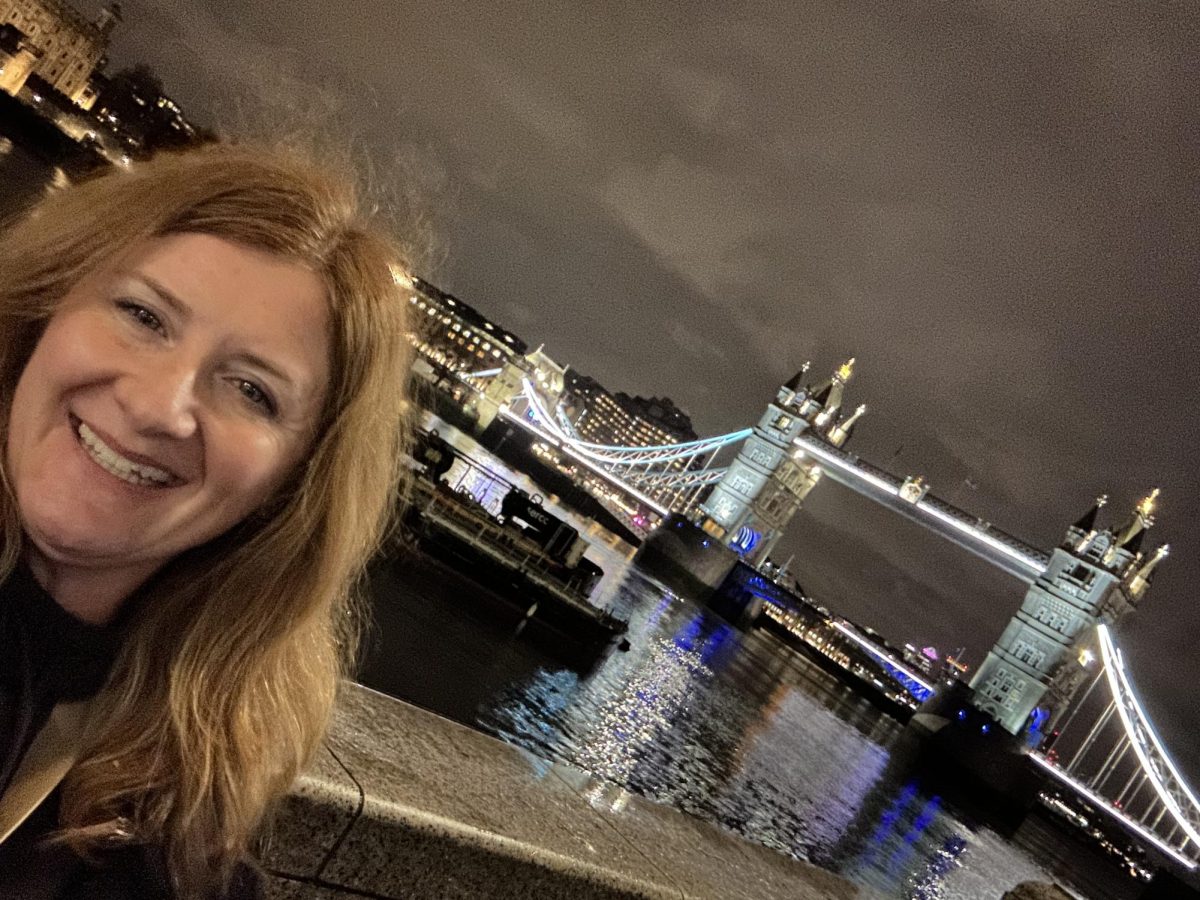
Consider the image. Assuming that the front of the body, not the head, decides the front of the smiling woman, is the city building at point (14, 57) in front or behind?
behind

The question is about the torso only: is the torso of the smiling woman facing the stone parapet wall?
no

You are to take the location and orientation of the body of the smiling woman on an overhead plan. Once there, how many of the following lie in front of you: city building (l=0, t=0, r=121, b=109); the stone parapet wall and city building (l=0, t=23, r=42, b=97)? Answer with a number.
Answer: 0

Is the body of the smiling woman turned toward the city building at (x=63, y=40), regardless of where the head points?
no

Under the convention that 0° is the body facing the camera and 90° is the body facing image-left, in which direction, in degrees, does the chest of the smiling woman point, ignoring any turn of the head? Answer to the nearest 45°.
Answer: approximately 0°

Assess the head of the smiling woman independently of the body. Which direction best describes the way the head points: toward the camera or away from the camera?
toward the camera

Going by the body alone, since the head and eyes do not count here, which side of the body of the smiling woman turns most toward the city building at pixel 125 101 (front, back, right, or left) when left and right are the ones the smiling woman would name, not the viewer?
back
